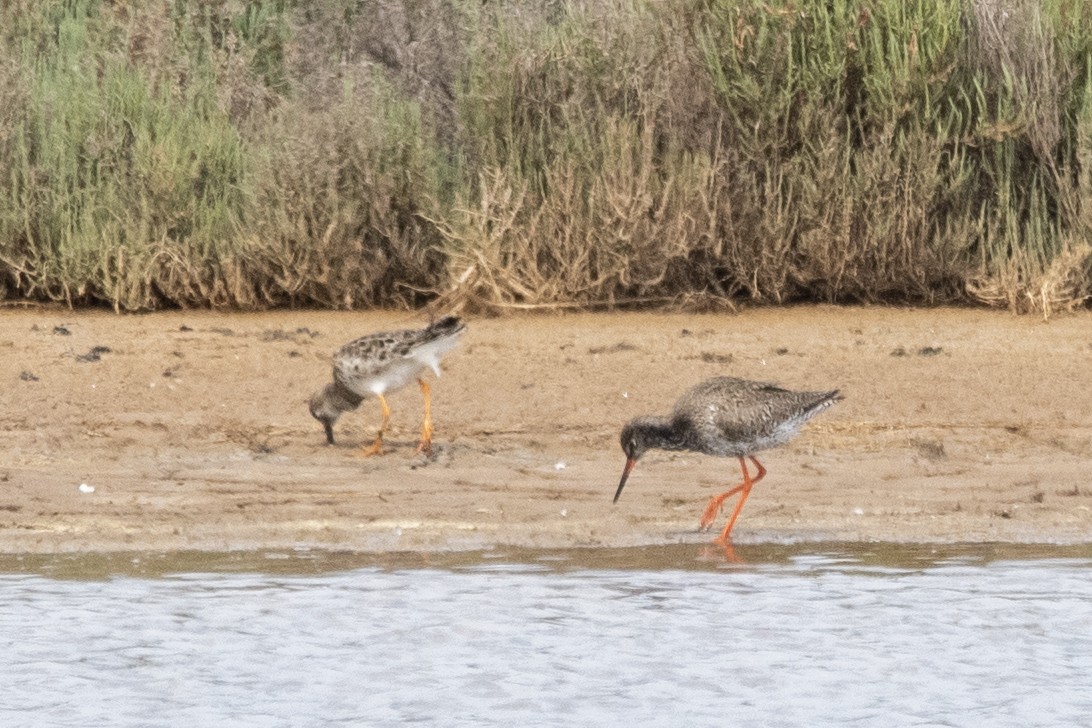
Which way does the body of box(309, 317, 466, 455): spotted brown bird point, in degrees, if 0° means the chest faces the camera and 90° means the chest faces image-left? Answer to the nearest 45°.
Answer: approximately 90°

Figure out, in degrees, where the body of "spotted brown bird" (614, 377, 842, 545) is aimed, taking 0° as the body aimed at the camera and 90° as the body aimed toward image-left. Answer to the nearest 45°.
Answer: approximately 90°

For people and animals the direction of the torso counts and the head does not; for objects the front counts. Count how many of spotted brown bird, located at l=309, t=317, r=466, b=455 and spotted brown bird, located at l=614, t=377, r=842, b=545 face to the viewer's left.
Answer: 2

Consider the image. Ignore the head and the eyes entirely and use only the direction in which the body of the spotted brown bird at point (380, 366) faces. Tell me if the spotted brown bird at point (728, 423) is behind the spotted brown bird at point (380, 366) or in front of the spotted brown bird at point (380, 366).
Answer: behind

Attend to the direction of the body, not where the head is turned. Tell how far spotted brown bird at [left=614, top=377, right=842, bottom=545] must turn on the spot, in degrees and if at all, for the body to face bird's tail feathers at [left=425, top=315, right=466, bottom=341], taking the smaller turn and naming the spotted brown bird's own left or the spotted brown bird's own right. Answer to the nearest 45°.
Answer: approximately 45° to the spotted brown bird's own right

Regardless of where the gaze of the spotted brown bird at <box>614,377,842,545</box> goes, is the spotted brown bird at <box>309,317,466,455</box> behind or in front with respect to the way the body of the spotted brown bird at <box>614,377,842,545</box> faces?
in front
